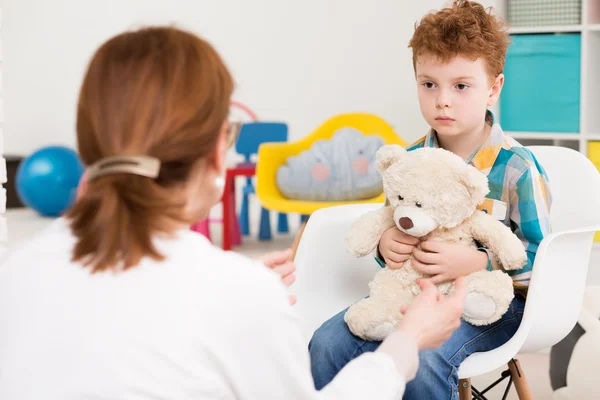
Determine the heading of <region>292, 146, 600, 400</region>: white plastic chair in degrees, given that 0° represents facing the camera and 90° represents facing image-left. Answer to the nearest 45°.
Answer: approximately 45°

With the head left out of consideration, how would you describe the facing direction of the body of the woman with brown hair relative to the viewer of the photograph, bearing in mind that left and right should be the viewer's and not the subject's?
facing away from the viewer and to the right of the viewer

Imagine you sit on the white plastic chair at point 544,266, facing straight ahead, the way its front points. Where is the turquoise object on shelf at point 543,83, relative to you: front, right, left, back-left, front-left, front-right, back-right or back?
back-right

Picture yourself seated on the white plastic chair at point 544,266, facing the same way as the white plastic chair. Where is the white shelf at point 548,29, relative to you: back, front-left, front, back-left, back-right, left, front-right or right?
back-right

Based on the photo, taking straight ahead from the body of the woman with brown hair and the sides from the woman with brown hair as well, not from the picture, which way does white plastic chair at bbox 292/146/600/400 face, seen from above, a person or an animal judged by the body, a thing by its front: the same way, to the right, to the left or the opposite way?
the opposite way

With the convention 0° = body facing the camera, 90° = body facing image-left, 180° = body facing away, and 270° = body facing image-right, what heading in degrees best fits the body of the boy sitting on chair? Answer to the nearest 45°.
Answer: approximately 45°

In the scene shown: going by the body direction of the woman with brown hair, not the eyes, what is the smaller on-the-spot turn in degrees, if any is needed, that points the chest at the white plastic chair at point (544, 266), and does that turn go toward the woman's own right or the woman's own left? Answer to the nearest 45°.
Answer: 0° — they already face it

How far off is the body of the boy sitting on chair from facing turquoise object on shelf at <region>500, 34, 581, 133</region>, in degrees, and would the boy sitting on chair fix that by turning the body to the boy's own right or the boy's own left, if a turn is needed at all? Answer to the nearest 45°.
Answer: approximately 135° to the boy's own right

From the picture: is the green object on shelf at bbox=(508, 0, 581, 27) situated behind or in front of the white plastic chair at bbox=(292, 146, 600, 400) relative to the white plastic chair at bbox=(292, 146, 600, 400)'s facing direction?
behind

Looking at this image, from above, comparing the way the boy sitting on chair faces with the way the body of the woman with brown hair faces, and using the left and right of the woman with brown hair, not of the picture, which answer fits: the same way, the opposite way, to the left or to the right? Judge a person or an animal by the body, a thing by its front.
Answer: the opposite way
